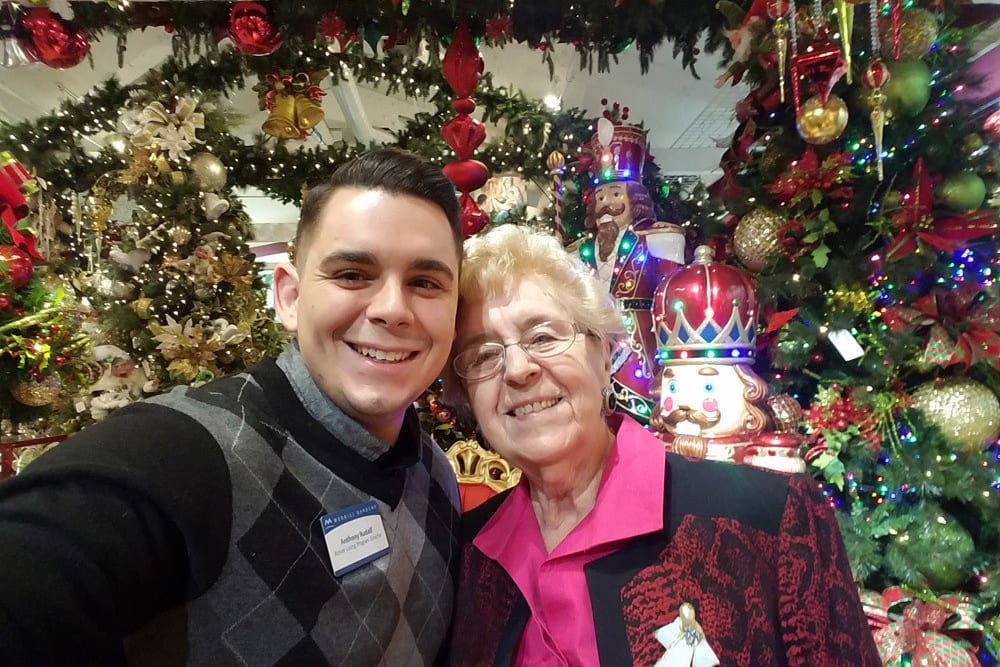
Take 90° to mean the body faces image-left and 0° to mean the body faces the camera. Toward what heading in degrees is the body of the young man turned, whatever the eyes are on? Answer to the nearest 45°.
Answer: approximately 315°

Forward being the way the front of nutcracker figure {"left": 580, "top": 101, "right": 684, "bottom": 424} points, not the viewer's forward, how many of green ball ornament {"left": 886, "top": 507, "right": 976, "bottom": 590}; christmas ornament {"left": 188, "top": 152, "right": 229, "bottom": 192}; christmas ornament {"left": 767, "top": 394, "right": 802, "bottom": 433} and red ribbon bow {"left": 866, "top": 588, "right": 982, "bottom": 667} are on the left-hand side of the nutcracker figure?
3

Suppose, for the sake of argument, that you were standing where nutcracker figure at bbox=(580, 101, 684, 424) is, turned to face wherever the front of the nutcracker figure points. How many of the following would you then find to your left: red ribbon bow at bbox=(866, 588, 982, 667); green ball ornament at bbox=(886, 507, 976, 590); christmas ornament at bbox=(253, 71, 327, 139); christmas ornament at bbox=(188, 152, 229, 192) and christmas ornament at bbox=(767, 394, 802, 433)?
3

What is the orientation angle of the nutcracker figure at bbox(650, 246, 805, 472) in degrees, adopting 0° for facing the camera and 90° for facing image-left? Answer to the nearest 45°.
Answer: approximately 45°

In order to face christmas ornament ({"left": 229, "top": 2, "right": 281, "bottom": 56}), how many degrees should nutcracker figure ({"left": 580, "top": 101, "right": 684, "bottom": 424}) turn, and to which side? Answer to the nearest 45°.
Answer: approximately 45° to its right

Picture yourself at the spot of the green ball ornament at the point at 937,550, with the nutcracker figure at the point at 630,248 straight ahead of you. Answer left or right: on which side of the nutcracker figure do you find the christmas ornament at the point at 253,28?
left

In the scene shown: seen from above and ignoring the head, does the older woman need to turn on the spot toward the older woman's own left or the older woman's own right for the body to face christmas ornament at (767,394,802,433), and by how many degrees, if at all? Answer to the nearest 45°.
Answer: approximately 180°
